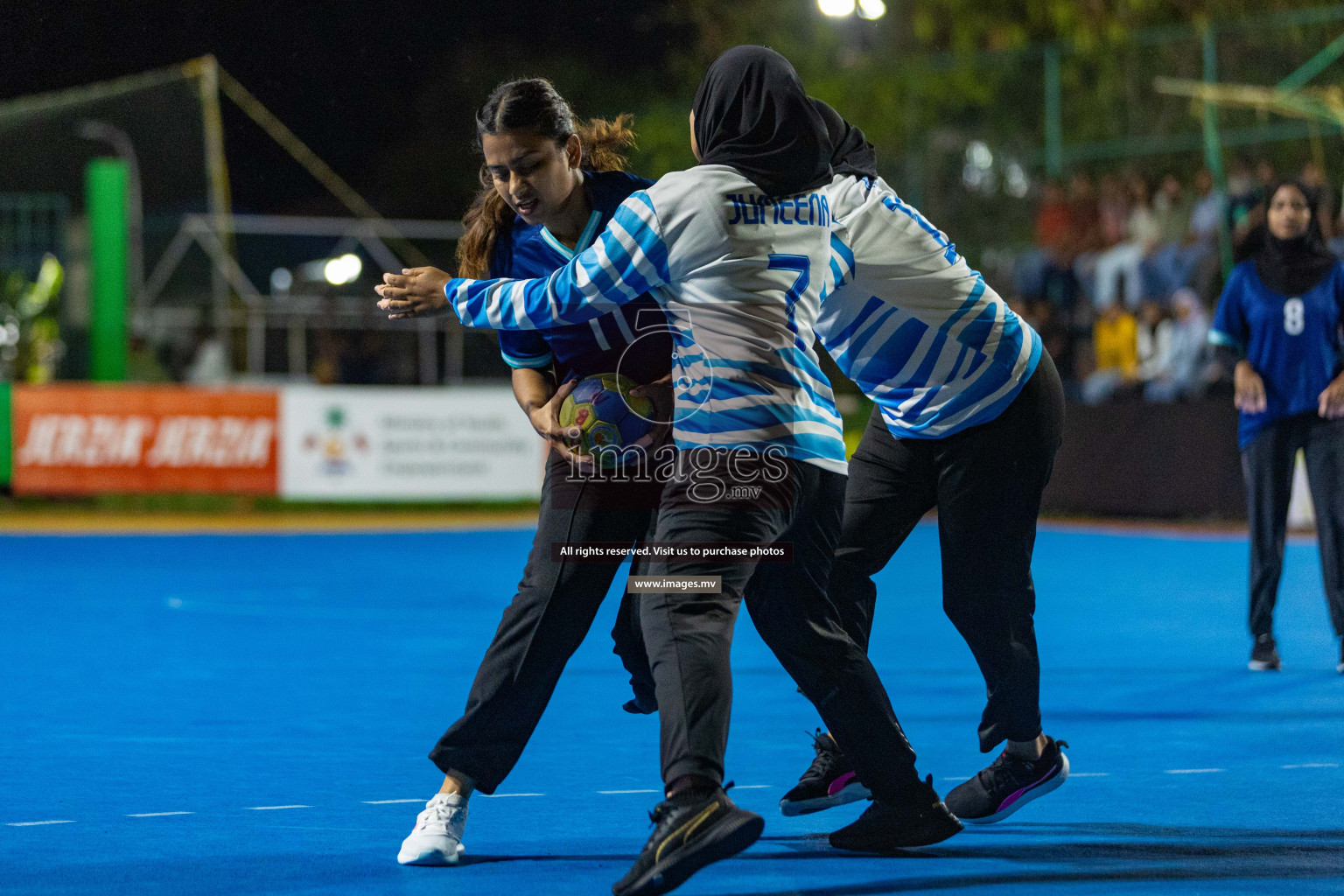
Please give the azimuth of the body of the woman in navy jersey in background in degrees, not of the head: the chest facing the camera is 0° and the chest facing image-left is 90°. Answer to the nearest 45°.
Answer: approximately 0°

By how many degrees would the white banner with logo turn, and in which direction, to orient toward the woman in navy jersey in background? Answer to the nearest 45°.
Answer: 0° — it already faces them

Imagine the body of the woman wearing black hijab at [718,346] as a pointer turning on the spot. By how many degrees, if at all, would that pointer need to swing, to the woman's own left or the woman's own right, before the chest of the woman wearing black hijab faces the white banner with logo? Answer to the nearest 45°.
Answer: approximately 45° to the woman's own right

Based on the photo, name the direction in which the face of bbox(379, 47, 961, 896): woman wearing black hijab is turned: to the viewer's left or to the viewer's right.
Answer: to the viewer's left

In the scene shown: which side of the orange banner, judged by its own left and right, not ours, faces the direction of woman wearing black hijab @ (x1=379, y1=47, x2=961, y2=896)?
front

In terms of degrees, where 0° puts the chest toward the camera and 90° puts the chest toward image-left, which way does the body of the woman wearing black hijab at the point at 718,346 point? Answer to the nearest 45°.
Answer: approximately 135°

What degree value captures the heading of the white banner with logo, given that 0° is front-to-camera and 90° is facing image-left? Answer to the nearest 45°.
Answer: approximately 0°

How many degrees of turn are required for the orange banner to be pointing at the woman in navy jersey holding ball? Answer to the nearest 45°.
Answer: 0° — it already faces them

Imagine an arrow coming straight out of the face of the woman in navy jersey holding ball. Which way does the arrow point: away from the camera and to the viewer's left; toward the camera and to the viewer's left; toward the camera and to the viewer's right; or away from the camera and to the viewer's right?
toward the camera and to the viewer's left

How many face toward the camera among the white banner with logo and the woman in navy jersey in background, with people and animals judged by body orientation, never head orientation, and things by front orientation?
2

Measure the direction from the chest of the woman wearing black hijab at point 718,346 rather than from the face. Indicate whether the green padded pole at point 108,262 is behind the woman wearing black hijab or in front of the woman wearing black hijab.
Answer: in front

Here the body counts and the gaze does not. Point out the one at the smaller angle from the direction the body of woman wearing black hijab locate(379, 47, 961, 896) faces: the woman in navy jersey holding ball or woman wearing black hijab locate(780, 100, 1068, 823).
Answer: the woman in navy jersey holding ball
